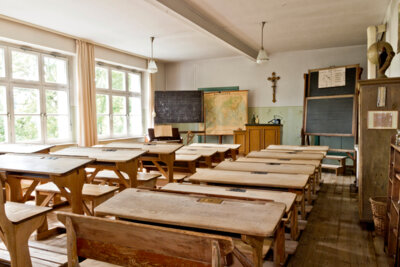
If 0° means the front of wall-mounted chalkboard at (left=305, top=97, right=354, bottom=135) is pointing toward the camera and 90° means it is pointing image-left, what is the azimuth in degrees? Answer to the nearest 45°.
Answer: approximately 0°

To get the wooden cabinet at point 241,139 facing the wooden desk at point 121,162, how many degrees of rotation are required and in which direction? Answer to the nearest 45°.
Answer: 0° — it already faces it

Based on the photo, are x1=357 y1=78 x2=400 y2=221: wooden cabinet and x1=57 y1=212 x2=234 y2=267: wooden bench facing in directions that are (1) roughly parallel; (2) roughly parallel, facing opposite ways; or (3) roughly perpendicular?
roughly perpendicular

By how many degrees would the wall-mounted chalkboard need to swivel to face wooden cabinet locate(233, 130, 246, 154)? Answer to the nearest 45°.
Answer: approximately 90° to its right

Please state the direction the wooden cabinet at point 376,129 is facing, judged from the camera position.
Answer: facing to the left of the viewer
